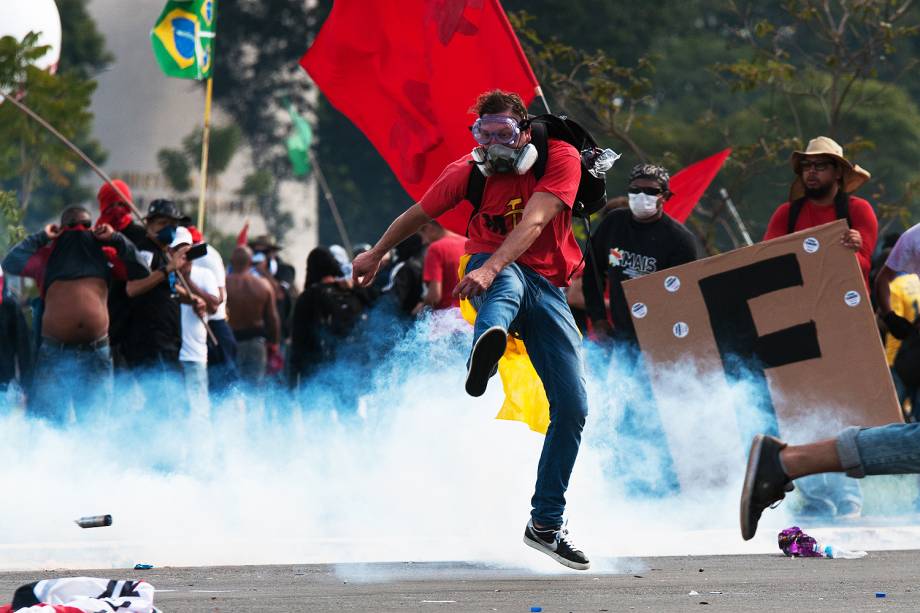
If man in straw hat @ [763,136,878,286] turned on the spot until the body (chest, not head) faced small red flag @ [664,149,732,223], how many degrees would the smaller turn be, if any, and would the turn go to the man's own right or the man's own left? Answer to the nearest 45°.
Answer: approximately 135° to the man's own right

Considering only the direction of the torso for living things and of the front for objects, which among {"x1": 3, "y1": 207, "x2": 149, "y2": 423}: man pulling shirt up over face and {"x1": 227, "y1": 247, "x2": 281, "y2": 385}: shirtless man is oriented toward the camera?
{"x1": 3, "y1": 207, "x2": 149, "y2": 423}: man pulling shirt up over face

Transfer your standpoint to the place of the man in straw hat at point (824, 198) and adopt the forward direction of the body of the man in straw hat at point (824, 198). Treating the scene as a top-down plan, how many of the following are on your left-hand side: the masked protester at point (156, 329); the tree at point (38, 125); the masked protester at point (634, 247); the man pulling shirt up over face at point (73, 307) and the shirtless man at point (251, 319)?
0

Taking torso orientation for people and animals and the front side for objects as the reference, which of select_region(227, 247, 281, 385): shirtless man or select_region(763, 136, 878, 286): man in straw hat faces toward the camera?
the man in straw hat

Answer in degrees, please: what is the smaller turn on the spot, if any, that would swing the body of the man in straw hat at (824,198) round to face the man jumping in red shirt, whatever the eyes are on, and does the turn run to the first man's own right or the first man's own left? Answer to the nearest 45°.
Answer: approximately 45° to the first man's own right

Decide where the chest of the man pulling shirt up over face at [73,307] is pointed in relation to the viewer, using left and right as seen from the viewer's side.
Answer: facing the viewer

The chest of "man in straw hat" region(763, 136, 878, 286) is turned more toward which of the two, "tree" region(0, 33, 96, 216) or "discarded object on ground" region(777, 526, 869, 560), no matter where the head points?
the discarded object on ground

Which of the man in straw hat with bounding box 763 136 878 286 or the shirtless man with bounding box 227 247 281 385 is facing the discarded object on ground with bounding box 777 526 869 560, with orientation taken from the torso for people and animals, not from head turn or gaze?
the man in straw hat

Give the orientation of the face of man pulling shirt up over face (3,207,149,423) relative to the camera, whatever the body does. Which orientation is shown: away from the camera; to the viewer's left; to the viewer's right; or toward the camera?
toward the camera

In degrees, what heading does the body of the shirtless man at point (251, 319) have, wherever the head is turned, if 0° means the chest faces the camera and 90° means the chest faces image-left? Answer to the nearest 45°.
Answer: approximately 180°

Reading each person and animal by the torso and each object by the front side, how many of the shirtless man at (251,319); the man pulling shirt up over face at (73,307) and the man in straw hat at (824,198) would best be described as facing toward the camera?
2

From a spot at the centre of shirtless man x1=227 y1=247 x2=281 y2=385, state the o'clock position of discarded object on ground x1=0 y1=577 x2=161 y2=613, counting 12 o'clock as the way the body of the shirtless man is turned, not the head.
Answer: The discarded object on ground is roughly at 6 o'clock from the shirtless man.

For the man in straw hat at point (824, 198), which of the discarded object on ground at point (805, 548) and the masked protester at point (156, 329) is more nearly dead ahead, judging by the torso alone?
the discarded object on ground

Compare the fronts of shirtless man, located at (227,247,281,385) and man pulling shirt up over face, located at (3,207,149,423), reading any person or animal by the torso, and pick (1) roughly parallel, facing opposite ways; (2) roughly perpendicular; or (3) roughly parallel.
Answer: roughly parallel, facing opposite ways

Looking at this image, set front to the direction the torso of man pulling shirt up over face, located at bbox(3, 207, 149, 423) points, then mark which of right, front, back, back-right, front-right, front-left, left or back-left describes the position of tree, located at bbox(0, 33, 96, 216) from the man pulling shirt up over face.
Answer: back

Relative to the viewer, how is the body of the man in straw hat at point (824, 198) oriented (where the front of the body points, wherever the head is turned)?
toward the camera

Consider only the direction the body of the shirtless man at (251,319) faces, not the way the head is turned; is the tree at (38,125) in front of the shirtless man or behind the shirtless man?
in front
